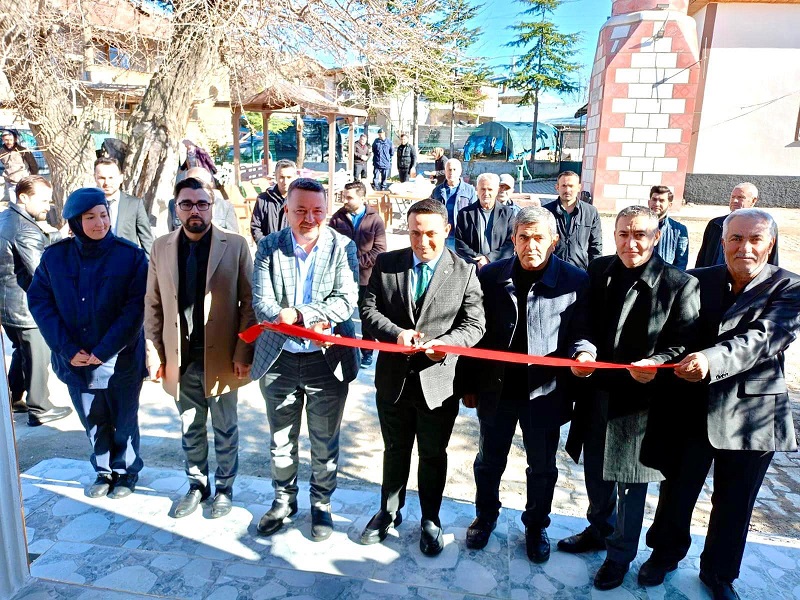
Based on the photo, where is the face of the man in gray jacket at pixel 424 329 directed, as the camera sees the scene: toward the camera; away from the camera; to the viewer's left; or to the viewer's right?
toward the camera

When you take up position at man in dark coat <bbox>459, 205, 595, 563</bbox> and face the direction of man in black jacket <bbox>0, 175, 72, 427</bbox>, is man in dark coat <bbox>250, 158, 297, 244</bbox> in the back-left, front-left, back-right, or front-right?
front-right

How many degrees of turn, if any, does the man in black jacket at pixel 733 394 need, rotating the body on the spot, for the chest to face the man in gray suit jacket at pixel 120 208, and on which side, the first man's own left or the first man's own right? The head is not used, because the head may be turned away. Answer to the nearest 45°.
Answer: approximately 45° to the first man's own right

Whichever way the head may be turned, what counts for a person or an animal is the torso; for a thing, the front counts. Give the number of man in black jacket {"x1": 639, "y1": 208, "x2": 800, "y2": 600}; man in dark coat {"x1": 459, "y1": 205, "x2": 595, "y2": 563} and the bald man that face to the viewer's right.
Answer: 0

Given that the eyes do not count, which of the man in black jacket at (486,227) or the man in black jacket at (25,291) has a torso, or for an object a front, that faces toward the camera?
the man in black jacket at (486,227)

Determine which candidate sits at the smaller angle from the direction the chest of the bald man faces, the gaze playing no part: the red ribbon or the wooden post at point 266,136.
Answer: the red ribbon

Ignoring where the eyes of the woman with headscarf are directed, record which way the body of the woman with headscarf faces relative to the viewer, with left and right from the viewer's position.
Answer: facing the viewer

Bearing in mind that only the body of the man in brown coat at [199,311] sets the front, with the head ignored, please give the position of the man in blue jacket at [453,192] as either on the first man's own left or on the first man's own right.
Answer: on the first man's own left

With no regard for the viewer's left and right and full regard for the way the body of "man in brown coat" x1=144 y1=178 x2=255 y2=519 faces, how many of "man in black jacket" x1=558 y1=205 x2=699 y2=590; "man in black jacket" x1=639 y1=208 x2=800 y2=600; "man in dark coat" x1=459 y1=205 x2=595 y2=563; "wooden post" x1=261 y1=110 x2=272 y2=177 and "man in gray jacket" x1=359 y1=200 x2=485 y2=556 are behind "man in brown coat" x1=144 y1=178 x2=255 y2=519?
1

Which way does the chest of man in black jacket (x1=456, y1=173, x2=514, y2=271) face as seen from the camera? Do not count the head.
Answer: toward the camera

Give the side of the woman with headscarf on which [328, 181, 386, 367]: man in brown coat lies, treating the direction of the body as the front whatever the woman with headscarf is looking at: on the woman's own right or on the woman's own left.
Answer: on the woman's own left

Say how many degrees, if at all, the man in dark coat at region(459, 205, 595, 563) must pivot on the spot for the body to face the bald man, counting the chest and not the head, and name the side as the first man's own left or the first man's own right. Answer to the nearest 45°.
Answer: approximately 135° to the first man's own left

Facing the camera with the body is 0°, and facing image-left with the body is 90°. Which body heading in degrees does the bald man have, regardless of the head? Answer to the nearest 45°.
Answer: approximately 45°

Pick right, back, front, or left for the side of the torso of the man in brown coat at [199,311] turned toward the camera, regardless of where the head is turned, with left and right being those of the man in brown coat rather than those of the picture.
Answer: front

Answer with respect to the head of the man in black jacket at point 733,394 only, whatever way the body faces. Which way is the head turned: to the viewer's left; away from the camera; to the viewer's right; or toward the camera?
toward the camera

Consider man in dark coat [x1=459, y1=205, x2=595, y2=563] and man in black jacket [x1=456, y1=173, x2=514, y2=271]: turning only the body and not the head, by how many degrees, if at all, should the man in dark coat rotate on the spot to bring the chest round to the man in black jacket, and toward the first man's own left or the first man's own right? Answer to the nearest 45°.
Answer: approximately 180°
